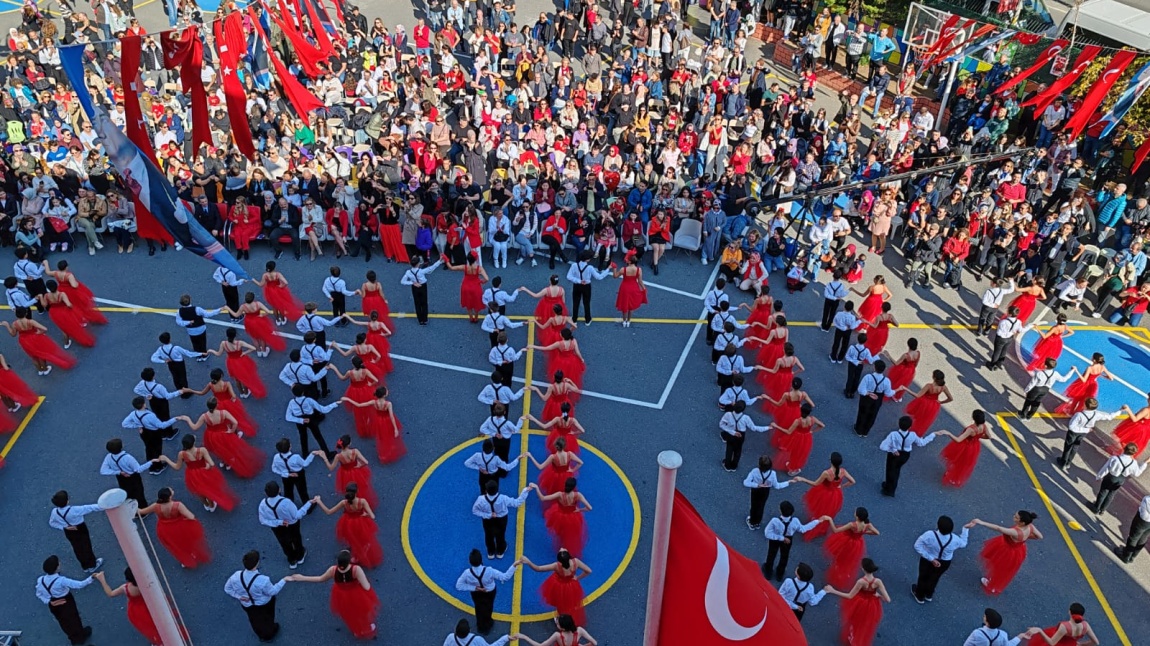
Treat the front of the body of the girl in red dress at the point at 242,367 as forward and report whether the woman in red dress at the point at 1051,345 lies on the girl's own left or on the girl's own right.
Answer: on the girl's own right

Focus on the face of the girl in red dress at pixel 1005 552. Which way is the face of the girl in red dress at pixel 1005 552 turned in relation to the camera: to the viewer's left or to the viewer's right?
to the viewer's left
